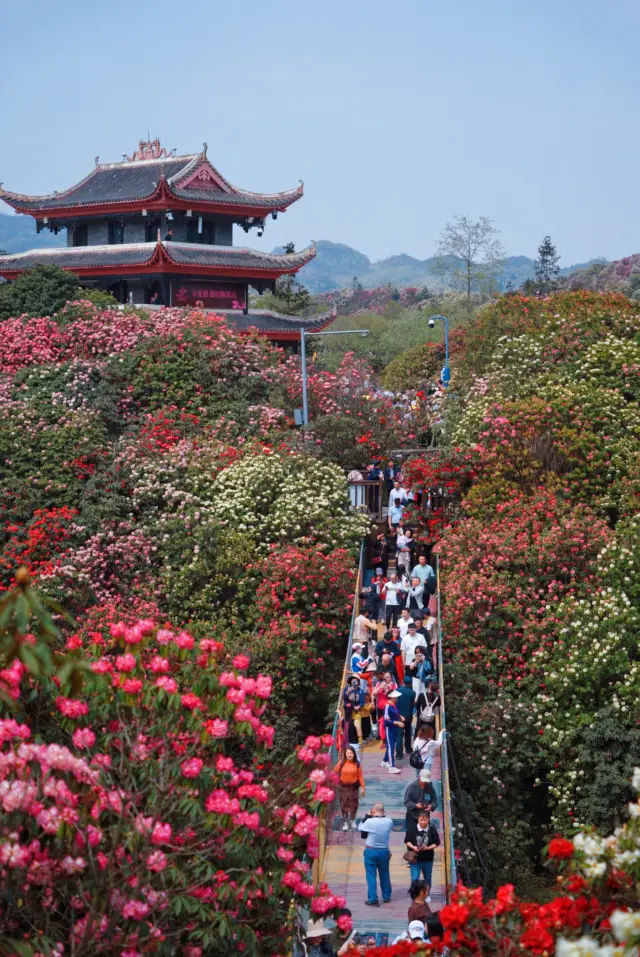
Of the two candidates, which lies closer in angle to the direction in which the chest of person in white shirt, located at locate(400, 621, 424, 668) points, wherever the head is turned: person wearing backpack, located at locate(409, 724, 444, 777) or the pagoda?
the person wearing backpack

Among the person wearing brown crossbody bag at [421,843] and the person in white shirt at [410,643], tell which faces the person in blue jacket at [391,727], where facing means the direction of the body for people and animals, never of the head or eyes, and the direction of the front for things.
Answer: the person in white shirt

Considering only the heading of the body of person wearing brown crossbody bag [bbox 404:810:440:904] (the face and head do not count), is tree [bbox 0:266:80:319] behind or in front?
behind

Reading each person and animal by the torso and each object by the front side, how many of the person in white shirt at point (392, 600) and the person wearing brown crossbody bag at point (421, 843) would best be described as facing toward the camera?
2

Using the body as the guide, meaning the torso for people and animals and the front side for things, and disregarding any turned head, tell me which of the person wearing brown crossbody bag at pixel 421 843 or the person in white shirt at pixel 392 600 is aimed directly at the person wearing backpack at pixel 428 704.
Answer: the person in white shirt

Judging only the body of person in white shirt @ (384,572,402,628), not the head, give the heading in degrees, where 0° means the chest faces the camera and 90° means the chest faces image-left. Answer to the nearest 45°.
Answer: approximately 0°

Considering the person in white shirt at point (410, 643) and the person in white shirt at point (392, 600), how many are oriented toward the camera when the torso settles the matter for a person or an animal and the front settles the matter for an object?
2

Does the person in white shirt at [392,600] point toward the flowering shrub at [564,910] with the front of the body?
yes

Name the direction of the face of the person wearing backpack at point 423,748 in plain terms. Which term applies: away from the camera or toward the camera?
away from the camera

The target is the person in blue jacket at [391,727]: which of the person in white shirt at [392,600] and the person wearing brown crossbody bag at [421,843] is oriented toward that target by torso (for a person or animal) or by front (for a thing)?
the person in white shirt
